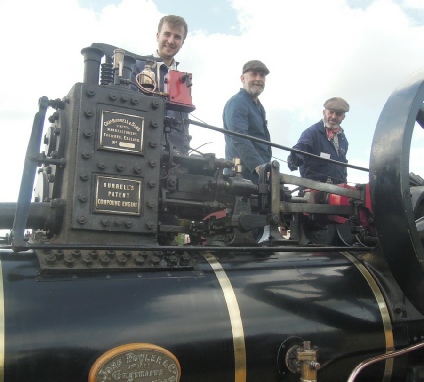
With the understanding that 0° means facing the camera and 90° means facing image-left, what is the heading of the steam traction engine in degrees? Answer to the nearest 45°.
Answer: approximately 90°

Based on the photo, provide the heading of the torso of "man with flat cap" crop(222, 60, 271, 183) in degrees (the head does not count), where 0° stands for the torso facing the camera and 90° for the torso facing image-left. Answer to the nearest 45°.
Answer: approximately 315°

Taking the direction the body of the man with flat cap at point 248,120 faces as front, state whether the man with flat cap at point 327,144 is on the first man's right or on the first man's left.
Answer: on the first man's left
